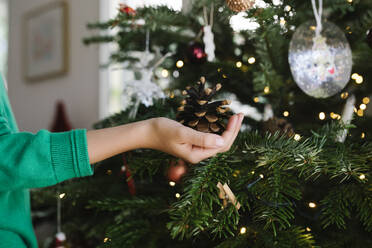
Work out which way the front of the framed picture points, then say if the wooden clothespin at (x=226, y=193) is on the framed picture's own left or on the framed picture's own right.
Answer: on the framed picture's own left

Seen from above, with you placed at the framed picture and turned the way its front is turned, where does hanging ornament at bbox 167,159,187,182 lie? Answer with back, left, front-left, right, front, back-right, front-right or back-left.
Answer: front-left

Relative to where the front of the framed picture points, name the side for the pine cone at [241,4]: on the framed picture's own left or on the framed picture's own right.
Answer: on the framed picture's own left

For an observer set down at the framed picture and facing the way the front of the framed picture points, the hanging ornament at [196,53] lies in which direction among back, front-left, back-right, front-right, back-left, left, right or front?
front-left

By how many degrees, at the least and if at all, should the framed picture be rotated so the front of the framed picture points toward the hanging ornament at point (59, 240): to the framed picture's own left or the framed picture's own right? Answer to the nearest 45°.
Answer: approximately 45° to the framed picture's own left

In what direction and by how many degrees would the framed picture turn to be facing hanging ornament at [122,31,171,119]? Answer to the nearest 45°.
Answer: approximately 45° to its left

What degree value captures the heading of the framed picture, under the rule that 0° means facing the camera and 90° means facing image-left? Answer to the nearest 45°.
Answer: approximately 45°

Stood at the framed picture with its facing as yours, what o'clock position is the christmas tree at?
The christmas tree is roughly at 10 o'clock from the framed picture.

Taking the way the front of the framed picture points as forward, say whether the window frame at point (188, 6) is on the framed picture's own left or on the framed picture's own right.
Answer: on the framed picture's own left
